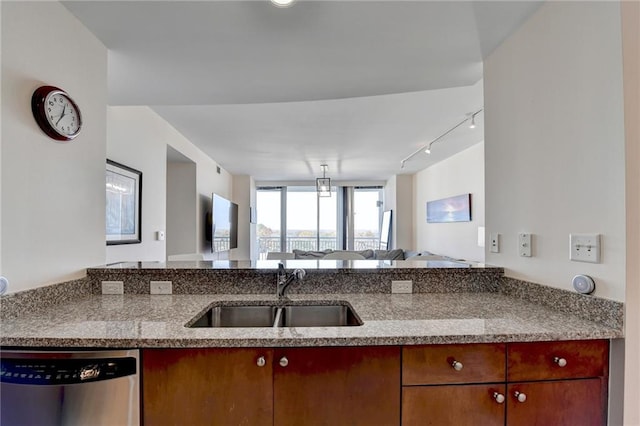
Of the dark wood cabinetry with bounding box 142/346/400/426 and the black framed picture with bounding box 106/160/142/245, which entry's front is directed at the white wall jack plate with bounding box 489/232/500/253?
the black framed picture

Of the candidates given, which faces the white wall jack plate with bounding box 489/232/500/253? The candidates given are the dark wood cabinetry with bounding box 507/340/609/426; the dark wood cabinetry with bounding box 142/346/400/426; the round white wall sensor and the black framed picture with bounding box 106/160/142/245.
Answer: the black framed picture

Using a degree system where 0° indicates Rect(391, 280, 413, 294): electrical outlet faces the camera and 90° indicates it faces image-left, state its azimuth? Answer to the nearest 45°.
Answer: approximately 0°

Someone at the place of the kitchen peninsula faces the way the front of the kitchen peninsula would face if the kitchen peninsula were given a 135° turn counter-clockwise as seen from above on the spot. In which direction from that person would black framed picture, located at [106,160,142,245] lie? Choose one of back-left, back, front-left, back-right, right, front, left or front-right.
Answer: left

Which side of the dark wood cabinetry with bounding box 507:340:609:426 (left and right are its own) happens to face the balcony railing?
back

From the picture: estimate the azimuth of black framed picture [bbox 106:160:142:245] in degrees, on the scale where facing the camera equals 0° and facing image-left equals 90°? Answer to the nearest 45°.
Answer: approximately 315°
